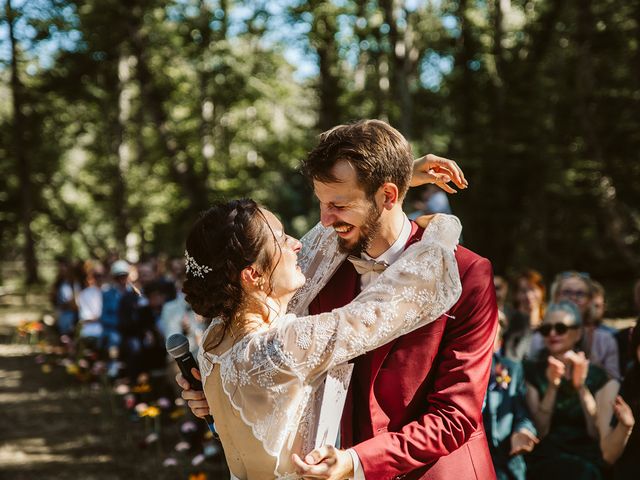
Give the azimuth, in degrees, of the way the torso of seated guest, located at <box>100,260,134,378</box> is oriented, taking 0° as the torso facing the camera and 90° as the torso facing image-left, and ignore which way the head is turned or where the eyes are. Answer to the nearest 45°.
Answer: approximately 315°

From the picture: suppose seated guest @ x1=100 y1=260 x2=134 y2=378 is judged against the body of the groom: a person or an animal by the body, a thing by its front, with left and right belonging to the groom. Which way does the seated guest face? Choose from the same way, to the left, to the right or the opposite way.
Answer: to the left

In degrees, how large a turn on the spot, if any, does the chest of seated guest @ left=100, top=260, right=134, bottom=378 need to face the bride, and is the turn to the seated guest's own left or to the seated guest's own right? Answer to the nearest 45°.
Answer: approximately 45° to the seated guest's own right

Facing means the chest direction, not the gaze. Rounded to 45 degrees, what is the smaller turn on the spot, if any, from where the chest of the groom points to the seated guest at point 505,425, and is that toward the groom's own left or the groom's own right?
approximately 180°

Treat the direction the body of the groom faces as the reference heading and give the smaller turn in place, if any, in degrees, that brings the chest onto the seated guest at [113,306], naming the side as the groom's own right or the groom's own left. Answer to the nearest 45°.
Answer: approximately 90° to the groom's own right

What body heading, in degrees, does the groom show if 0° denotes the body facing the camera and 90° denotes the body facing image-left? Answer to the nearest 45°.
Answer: approximately 45°
